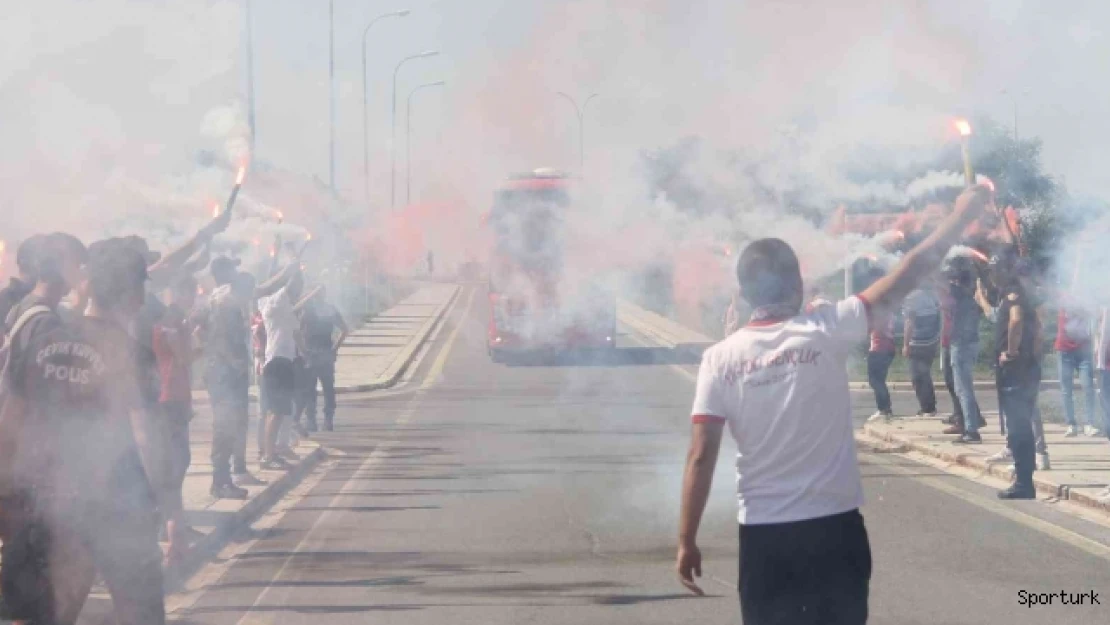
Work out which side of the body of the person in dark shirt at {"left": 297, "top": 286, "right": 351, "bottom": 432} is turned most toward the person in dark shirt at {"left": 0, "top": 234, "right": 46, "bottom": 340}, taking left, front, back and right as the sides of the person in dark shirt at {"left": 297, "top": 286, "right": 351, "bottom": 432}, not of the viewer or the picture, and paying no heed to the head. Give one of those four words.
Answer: back

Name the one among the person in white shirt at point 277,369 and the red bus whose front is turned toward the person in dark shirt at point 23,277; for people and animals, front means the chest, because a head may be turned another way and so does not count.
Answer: the red bus

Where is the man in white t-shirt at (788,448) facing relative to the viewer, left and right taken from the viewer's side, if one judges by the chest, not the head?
facing away from the viewer

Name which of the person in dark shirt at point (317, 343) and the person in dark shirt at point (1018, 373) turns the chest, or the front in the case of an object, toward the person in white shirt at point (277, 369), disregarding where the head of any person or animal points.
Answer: the person in dark shirt at point (1018, 373)

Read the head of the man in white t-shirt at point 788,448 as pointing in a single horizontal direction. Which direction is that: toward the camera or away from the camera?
away from the camera

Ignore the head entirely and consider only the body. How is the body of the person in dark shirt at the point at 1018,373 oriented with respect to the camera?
to the viewer's left

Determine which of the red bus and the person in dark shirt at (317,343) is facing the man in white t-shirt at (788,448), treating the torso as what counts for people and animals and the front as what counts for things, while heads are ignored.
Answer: the red bus

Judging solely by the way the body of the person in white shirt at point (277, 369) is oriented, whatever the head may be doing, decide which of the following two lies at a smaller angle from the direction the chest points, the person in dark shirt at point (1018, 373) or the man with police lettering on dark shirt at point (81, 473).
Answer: the person in dark shirt

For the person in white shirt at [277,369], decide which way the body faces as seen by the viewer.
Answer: to the viewer's right

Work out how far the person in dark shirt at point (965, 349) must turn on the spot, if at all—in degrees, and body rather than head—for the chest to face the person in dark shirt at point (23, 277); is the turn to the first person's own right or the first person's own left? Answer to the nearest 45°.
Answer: approximately 45° to the first person's own left

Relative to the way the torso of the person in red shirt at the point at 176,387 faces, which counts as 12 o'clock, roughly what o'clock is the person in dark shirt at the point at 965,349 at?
the person in dark shirt at the point at 965,349 is roughly at 11 o'clock from the person in red shirt at the point at 176,387.

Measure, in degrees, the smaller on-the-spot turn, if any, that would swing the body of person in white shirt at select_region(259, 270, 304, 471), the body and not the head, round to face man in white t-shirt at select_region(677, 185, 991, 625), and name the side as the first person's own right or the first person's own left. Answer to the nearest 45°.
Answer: approximately 90° to the first person's own right

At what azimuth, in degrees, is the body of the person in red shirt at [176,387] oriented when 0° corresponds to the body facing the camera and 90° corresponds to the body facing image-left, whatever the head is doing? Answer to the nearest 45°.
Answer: approximately 270°
